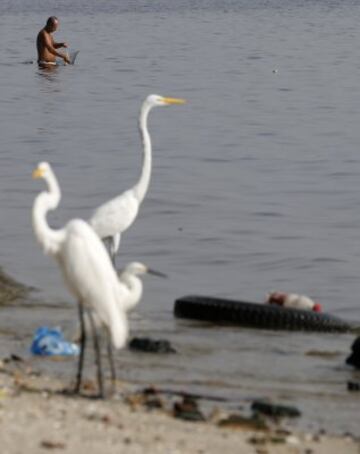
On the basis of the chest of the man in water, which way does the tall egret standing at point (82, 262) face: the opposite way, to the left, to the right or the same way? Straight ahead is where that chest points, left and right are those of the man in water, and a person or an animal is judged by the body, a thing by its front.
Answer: the opposite way

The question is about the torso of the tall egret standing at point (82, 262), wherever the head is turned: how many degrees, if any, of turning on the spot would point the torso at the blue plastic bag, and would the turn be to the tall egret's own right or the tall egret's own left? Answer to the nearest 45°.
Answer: approximately 90° to the tall egret's own right

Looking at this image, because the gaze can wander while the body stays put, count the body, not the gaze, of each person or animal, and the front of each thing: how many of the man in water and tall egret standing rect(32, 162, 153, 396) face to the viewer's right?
1

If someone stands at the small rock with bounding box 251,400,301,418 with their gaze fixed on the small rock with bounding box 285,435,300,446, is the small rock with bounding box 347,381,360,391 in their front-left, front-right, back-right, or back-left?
back-left

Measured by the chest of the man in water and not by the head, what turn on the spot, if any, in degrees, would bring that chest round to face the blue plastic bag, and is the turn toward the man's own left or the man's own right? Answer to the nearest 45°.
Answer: approximately 90° to the man's own right

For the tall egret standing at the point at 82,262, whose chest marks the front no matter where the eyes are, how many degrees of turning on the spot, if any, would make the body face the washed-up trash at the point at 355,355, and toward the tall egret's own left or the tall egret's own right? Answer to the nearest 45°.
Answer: approximately 135° to the tall egret's own right

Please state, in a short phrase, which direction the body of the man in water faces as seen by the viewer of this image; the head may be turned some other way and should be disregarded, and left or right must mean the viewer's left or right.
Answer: facing to the right of the viewer

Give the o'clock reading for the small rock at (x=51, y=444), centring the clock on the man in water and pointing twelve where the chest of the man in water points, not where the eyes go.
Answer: The small rock is roughly at 3 o'clock from the man in water.

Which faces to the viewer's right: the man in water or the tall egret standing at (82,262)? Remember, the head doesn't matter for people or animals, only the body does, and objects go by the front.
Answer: the man in water

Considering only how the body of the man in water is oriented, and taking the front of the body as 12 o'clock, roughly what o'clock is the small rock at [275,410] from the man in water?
The small rock is roughly at 3 o'clock from the man in water.

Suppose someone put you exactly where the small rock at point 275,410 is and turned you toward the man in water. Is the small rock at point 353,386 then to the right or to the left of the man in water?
right

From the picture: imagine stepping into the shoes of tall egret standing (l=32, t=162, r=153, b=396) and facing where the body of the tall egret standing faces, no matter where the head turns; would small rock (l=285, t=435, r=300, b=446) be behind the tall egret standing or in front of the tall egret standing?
behind

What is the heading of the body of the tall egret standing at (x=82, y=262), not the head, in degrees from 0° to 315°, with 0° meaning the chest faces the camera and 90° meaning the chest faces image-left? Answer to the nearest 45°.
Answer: approximately 90°

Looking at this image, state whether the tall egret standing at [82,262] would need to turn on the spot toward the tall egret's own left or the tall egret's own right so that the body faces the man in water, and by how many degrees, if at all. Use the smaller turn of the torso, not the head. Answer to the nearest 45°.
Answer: approximately 90° to the tall egret's own right
